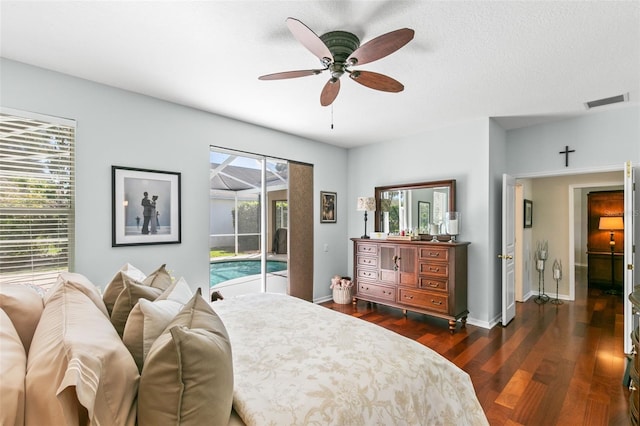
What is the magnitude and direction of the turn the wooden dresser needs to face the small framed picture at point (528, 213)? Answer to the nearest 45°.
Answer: approximately 180°

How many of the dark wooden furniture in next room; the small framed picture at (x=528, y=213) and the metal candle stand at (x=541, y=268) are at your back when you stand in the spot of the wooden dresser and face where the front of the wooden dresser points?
3

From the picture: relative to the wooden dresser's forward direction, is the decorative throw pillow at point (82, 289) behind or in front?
in front

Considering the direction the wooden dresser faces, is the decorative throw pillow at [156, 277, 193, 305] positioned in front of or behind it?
in front

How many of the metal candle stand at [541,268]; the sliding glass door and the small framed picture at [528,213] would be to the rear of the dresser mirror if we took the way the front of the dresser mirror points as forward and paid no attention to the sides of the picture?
2

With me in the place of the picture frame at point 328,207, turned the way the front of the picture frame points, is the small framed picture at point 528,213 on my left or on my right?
on my left

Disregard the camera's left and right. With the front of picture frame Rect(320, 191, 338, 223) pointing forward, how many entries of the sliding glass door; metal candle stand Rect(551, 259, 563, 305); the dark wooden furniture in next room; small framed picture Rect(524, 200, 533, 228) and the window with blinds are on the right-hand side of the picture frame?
2

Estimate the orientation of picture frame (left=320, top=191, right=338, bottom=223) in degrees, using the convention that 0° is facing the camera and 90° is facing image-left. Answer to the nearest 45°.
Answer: approximately 315°

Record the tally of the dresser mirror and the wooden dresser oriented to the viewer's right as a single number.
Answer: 0
